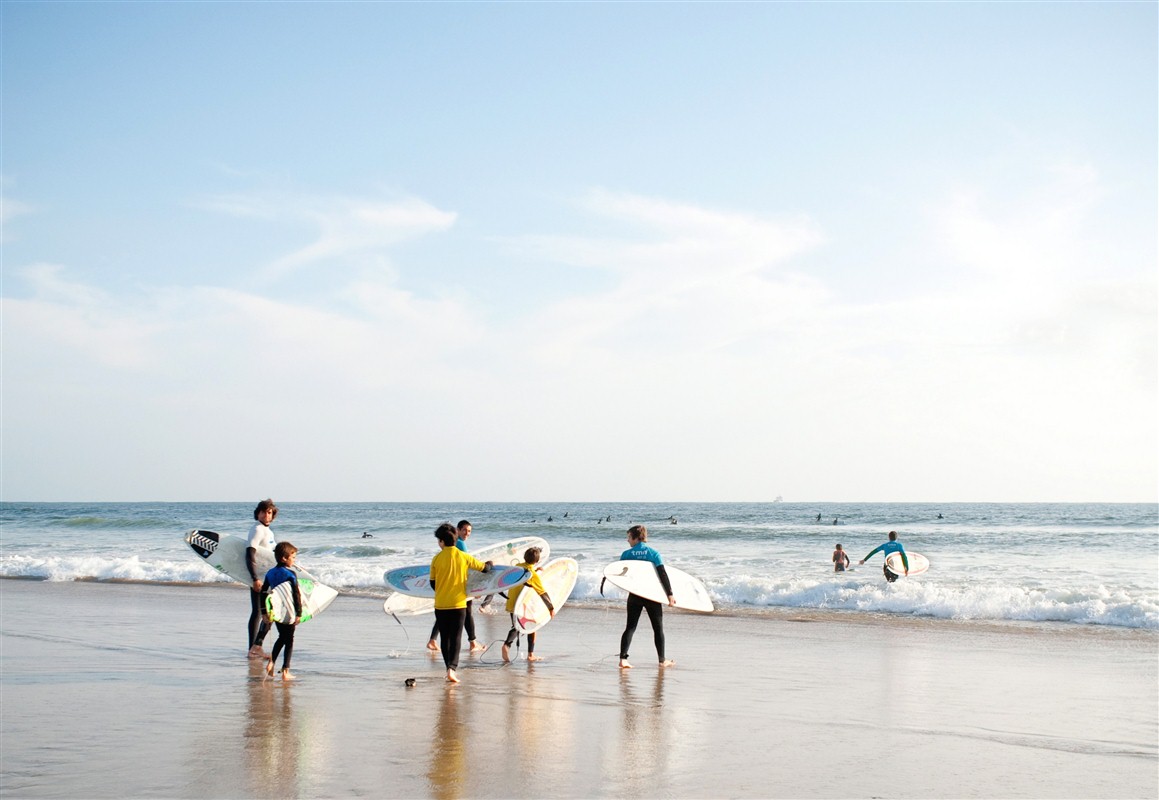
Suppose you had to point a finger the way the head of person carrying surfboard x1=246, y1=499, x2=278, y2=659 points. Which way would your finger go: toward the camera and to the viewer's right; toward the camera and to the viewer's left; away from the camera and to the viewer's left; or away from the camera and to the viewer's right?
toward the camera and to the viewer's right

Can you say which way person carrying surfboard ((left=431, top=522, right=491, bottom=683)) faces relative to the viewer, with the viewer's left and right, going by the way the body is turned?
facing away from the viewer

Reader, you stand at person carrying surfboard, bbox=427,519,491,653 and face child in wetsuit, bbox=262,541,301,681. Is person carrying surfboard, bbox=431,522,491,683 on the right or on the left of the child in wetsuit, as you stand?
left

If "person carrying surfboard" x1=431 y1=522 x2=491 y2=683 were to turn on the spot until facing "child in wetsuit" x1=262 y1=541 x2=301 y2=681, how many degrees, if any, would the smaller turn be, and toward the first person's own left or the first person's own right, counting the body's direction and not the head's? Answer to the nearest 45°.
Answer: approximately 90° to the first person's own left

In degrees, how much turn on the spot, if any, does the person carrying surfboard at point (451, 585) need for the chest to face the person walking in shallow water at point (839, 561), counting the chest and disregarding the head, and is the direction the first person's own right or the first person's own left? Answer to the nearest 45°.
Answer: approximately 45° to the first person's own right

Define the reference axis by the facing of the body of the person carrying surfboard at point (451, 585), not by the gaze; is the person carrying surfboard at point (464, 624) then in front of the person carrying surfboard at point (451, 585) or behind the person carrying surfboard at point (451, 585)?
in front
